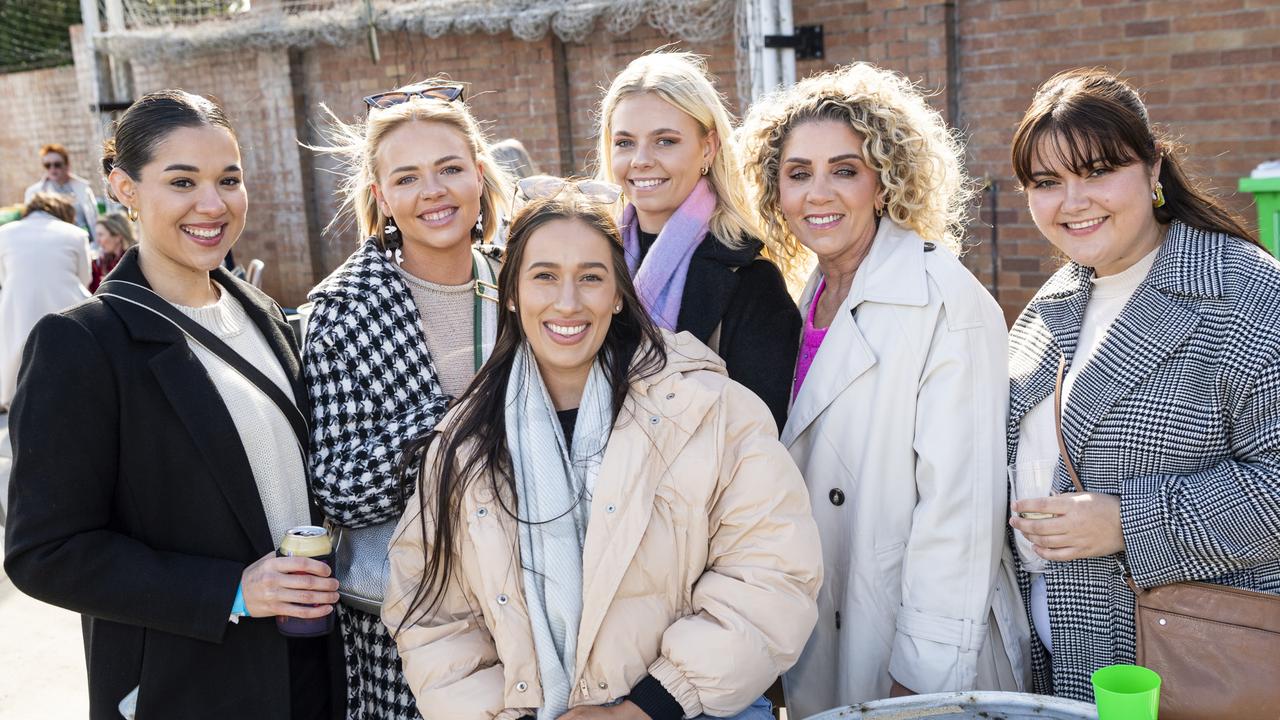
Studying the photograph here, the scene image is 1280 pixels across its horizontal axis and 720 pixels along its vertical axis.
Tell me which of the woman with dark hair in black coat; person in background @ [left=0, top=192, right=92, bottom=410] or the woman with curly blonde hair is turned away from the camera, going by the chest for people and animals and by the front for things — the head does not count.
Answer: the person in background

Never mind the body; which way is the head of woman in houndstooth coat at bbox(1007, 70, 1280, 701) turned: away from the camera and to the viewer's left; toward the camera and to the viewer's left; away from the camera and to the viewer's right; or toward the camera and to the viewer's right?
toward the camera and to the viewer's left

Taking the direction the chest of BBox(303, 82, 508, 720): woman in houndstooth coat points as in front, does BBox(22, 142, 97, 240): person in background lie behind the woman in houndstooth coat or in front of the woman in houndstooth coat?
behind

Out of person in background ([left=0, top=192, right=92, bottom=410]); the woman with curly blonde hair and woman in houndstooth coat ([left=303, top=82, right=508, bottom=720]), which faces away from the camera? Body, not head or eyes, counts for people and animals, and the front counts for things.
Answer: the person in background

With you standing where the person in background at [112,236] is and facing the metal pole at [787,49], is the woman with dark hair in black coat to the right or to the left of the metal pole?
right

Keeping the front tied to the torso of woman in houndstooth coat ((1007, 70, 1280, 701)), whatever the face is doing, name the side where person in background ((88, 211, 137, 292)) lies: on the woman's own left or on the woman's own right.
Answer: on the woman's own right

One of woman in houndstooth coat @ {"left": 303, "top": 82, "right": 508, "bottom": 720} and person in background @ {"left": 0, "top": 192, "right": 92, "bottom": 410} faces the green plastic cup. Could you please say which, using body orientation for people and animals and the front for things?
the woman in houndstooth coat

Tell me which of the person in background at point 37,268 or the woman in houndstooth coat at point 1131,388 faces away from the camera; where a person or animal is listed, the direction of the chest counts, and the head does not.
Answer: the person in background

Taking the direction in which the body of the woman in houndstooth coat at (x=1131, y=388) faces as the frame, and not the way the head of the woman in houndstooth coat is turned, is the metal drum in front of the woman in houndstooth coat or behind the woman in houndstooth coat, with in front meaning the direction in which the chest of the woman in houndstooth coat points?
in front

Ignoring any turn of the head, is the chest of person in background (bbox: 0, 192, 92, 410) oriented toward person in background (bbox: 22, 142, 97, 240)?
yes

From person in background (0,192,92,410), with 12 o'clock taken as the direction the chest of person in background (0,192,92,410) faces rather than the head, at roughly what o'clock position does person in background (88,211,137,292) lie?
person in background (88,211,137,292) is roughly at 1 o'clock from person in background (0,192,92,410).

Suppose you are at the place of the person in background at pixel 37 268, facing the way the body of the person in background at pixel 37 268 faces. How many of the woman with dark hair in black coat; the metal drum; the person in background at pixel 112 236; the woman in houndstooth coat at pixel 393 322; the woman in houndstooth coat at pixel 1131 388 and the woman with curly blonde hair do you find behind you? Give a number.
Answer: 5
